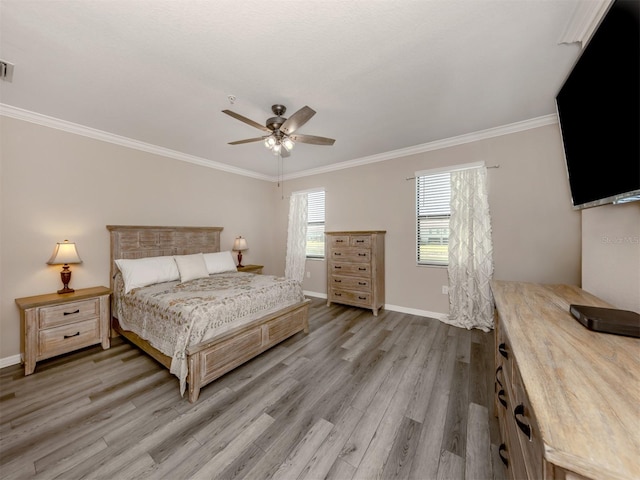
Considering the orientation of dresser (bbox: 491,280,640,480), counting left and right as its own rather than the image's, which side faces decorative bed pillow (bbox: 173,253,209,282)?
front

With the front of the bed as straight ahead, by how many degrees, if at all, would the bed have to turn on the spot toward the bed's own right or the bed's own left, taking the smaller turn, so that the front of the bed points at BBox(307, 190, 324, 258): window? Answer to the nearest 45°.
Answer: approximately 90° to the bed's own left

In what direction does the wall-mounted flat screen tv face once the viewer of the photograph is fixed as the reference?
facing the viewer and to the left of the viewer

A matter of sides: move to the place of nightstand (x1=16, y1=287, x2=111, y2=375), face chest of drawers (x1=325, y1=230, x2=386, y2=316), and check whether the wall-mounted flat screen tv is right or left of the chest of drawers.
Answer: right

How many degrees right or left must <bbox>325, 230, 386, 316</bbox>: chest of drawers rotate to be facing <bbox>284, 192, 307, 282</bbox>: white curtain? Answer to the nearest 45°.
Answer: approximately 90° to its right

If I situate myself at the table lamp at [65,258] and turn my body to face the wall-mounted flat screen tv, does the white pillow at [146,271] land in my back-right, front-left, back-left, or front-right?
front-left

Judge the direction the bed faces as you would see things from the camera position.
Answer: facing the viewer and to the right of the viewer

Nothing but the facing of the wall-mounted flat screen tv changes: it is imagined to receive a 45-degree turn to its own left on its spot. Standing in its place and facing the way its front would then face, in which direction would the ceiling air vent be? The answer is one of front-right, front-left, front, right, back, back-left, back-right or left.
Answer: front-right

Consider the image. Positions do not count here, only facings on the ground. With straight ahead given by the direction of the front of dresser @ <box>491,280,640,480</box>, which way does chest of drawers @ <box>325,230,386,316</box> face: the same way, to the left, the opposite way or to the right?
to the left

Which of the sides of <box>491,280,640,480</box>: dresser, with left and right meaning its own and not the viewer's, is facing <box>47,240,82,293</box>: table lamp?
front

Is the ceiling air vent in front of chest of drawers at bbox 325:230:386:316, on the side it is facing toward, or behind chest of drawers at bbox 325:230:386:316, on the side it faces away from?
in front

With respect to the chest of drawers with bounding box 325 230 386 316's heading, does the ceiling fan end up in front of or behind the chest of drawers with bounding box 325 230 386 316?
in front

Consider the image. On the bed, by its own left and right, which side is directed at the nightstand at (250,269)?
left

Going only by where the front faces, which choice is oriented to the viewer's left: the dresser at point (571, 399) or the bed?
the dresser

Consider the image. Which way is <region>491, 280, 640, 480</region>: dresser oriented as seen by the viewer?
to the viewer's left

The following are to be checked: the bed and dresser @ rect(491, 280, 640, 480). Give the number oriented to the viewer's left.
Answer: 1
